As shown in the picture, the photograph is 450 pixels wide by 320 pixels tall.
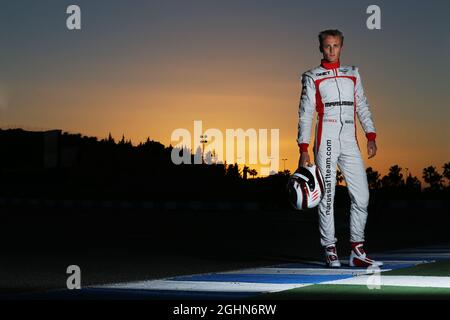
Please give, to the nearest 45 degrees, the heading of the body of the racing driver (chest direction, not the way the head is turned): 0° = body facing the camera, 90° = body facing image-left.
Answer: approximately 0°
